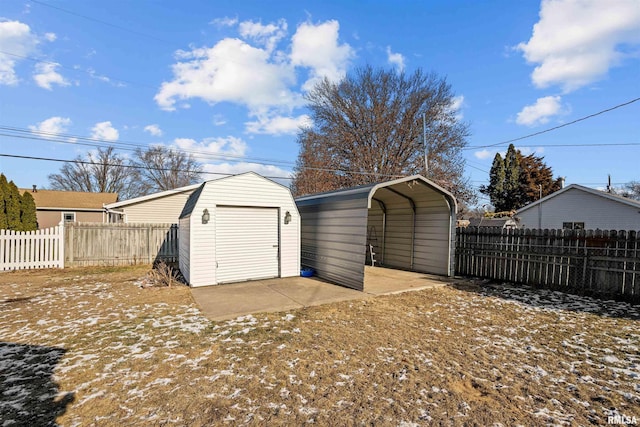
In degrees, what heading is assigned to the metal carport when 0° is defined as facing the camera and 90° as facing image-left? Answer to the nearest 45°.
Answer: approximately 315°

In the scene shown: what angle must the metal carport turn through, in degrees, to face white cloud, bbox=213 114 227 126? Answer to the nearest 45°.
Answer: approximately 180°

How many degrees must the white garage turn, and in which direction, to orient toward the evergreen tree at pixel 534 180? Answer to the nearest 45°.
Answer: approximately 90° to its left

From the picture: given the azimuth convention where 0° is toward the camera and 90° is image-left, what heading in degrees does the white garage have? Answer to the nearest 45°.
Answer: approximately 315°

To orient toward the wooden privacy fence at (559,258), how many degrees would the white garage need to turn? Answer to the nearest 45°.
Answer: approximately 45° to its left

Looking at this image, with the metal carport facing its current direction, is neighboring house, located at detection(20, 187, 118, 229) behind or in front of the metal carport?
behind

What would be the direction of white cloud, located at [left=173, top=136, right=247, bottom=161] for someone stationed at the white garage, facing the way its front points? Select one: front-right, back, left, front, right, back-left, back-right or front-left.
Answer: back-left

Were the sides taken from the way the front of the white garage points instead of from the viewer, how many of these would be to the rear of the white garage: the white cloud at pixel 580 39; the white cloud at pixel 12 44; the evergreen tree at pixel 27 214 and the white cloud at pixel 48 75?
3
